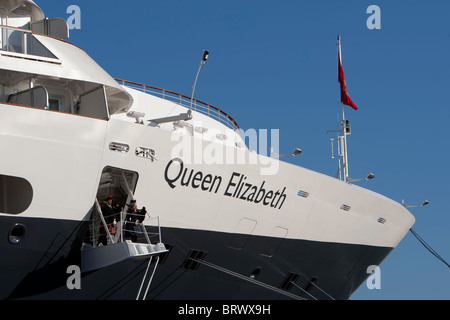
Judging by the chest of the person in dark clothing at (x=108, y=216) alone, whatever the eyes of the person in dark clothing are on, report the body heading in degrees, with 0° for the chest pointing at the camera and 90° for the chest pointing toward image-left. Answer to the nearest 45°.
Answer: approximately 315°

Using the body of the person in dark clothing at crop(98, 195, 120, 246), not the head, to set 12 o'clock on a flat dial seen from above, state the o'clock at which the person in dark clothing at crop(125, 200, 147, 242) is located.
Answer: the person in dark clothing at crop(125, 200, 147, 242) is roughly at 11 o'clock from the person in dark clothing at crop(98, 195, 120, 246).
